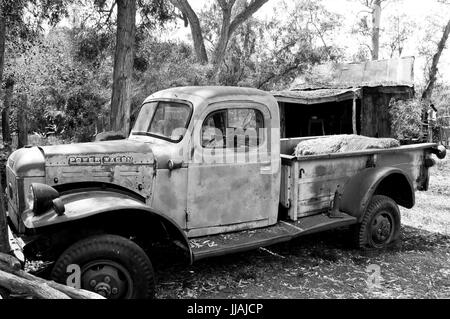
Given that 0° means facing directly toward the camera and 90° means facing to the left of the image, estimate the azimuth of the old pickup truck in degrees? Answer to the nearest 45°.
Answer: approximately 45°

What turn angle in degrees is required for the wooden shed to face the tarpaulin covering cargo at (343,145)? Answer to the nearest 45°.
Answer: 0° — it already faces it

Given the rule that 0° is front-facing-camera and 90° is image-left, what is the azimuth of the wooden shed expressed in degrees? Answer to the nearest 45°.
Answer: approximately 0°

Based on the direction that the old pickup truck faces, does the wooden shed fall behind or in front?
behind

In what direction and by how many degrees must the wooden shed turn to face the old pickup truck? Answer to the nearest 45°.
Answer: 0° — it already faces it
